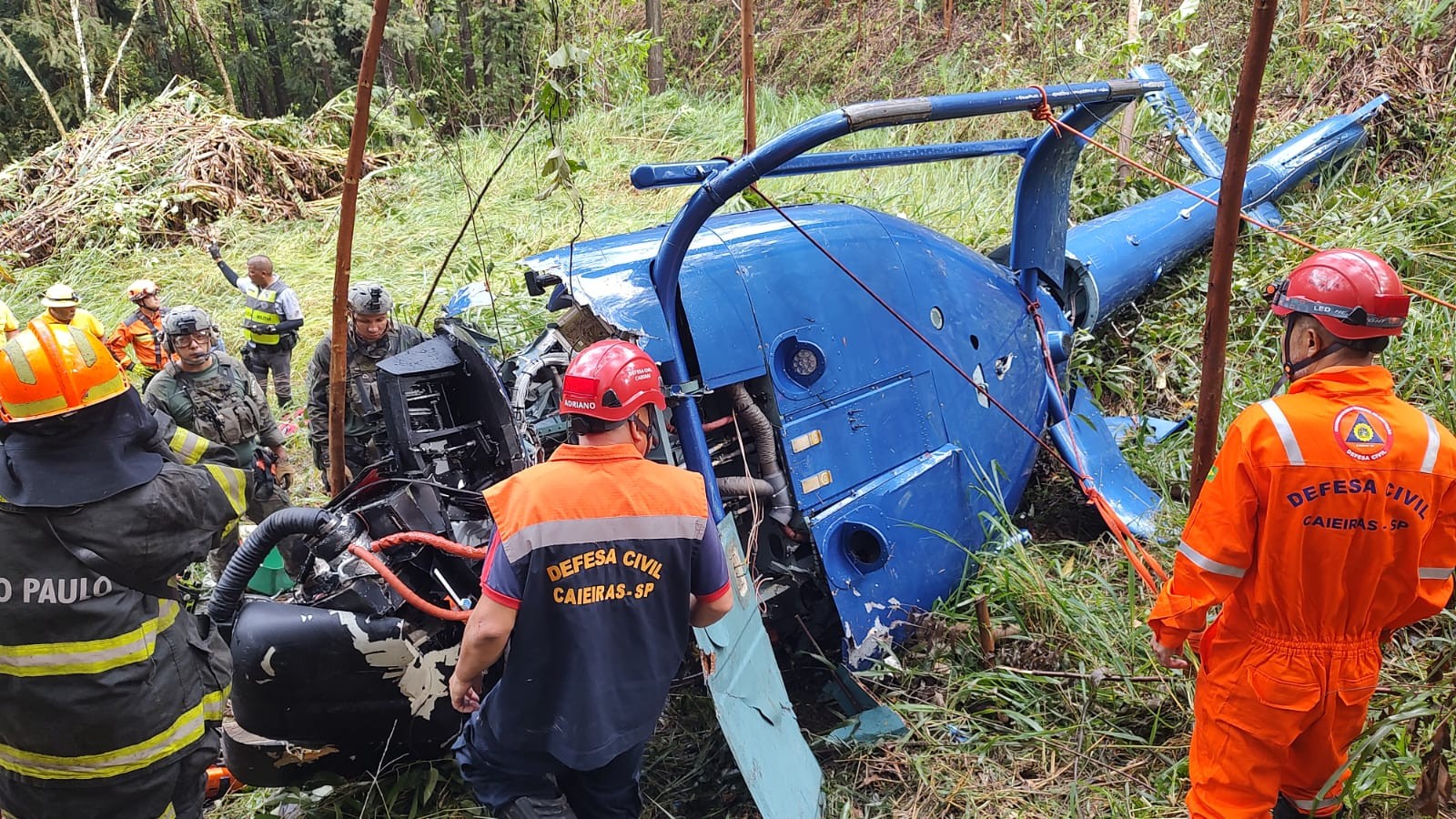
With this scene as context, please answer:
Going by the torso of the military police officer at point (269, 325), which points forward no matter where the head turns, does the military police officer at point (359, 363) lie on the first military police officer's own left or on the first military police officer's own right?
on the first military police officer's own left

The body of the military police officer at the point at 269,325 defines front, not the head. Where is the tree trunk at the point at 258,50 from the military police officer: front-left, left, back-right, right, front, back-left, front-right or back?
back-right

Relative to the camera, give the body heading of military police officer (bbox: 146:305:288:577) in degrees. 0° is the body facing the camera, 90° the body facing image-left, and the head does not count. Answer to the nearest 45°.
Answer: approximately 0°

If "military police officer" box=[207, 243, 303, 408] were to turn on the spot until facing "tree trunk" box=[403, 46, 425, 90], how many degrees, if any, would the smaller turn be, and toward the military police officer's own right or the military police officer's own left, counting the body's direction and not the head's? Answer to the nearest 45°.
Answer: approximately 135° to the military police officer's own right

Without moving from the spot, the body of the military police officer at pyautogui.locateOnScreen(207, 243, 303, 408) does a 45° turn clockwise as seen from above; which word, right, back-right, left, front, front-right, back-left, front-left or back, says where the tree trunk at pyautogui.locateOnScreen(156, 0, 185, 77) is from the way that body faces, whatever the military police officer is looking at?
right

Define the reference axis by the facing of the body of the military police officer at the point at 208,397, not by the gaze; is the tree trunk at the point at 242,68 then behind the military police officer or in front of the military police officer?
behind

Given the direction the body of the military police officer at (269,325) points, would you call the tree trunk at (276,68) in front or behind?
behind

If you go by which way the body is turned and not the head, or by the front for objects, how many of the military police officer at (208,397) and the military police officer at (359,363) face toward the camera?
2

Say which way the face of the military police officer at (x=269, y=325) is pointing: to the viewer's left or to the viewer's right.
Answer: to the viewer's left
